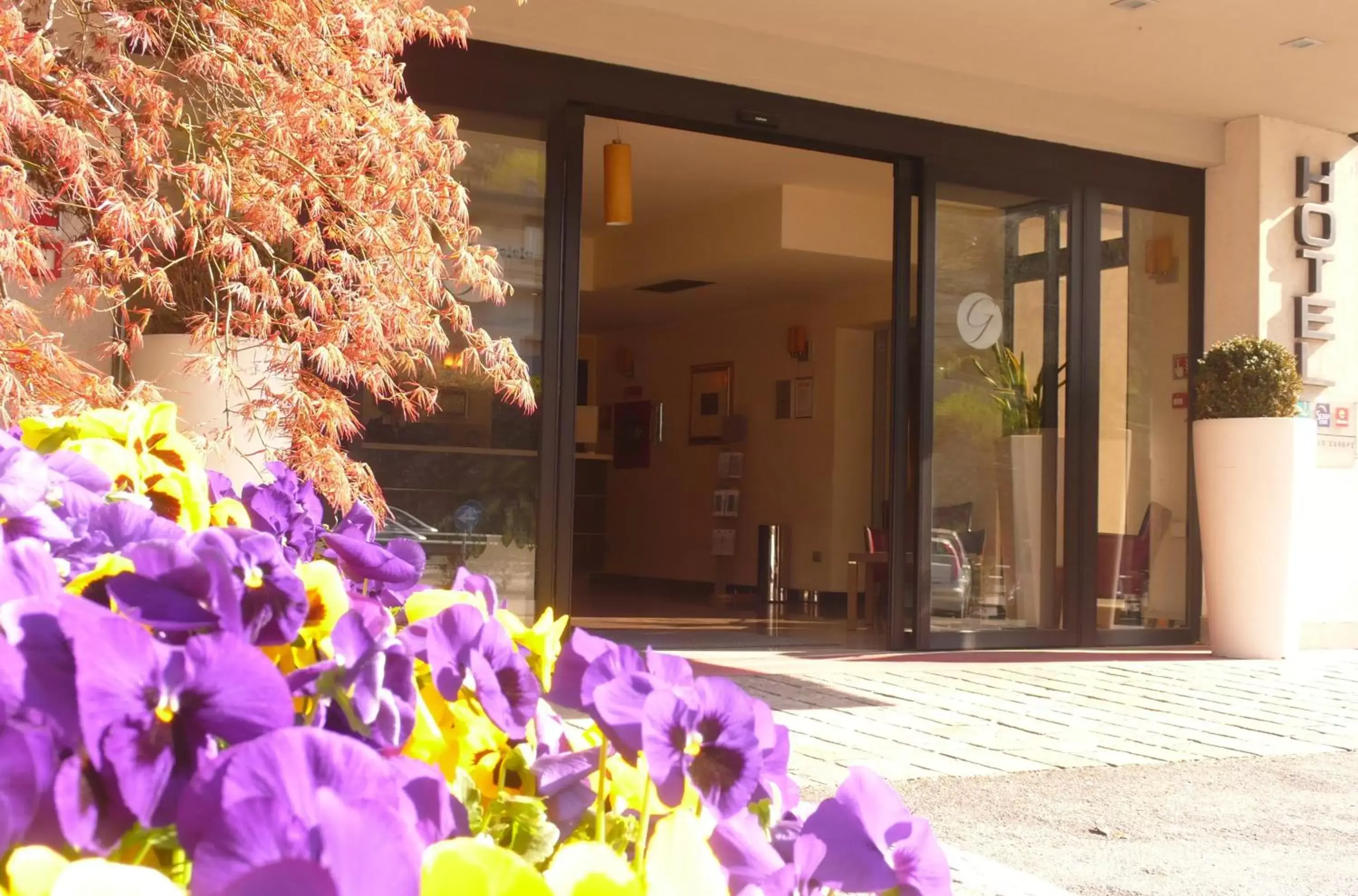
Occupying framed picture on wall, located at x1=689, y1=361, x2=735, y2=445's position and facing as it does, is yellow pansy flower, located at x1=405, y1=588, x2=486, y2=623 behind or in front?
in front

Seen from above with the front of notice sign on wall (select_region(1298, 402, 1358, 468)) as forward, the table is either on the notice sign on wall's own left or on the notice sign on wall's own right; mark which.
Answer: on the notice sign on wall's own right

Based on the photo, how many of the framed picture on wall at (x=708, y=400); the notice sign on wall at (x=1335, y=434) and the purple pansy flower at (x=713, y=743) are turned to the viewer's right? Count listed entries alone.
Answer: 0

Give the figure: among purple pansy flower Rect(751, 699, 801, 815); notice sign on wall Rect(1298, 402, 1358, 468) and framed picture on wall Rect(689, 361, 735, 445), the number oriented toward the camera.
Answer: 2

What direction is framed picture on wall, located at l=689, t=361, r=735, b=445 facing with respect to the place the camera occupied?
facing the viewer

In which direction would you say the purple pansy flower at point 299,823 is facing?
toward the camera

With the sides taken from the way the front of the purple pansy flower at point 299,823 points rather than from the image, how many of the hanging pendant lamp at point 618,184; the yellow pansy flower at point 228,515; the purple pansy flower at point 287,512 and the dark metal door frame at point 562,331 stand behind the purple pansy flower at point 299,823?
4

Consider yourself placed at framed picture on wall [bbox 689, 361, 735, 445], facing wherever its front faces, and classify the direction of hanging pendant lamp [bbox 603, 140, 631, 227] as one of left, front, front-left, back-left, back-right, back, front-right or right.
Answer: front

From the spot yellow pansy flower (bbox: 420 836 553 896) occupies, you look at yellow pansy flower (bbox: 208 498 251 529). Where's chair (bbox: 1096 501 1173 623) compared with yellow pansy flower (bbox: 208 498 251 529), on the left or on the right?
right

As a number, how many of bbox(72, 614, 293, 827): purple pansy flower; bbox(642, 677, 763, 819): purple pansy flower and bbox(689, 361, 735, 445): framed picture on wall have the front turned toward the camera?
3

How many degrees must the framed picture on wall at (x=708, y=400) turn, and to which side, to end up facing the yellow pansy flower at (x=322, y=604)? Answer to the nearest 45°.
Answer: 0° — it already faces it

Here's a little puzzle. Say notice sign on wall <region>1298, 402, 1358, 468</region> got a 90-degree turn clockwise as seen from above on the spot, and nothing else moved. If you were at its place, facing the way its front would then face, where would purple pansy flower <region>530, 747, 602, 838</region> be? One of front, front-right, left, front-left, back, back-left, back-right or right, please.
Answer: left

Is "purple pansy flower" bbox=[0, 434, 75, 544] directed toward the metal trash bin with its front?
no

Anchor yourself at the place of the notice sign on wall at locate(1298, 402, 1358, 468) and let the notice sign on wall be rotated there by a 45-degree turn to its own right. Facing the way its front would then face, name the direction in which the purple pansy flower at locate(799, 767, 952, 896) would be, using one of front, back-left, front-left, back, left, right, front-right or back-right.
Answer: front-left

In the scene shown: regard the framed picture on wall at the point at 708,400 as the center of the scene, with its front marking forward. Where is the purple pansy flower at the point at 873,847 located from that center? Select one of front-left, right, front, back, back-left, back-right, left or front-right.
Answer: front

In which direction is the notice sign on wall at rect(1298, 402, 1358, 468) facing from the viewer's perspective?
toward the camera
